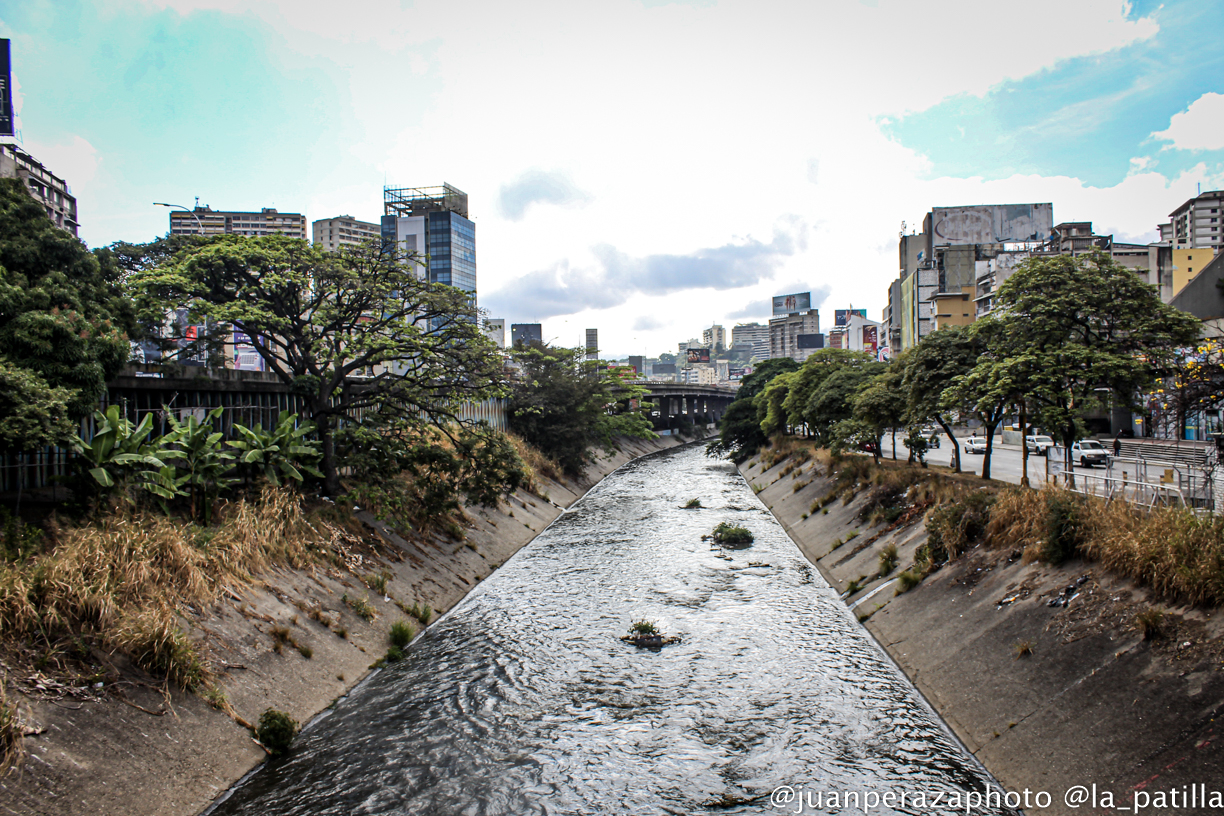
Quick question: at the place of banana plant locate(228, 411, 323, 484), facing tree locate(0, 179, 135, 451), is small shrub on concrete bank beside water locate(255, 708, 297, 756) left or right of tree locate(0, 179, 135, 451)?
left
